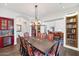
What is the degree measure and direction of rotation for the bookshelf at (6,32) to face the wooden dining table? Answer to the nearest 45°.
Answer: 0° — it already faces it

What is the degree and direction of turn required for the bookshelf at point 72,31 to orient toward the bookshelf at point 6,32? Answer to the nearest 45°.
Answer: approximately 45° to its right

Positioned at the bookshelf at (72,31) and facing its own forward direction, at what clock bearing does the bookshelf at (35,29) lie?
the bookshelf at (35,29) is roughly at 1 o'clock from the bookshelf at (72,31).

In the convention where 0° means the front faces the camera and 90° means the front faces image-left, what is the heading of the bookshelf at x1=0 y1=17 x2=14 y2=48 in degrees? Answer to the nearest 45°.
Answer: approximately 315°

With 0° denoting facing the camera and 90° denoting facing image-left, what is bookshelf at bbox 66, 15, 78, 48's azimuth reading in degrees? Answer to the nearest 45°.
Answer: approximately 45°
